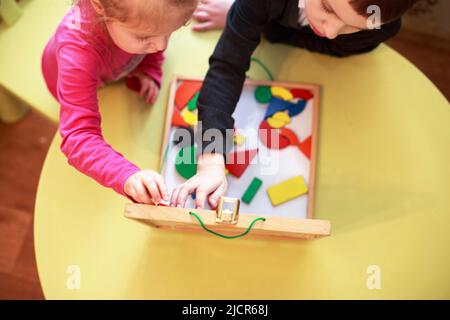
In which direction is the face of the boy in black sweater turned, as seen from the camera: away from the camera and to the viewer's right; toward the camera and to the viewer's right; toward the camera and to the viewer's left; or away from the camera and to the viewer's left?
toward the camera and to the viewer's left

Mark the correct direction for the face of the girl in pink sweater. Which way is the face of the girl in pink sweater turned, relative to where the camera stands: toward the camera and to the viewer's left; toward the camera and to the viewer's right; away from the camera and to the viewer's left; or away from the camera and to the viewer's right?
toward the camera and to the viewer's right

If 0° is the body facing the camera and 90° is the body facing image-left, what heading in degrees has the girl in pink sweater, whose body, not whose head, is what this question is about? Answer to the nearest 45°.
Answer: approximately 315°
